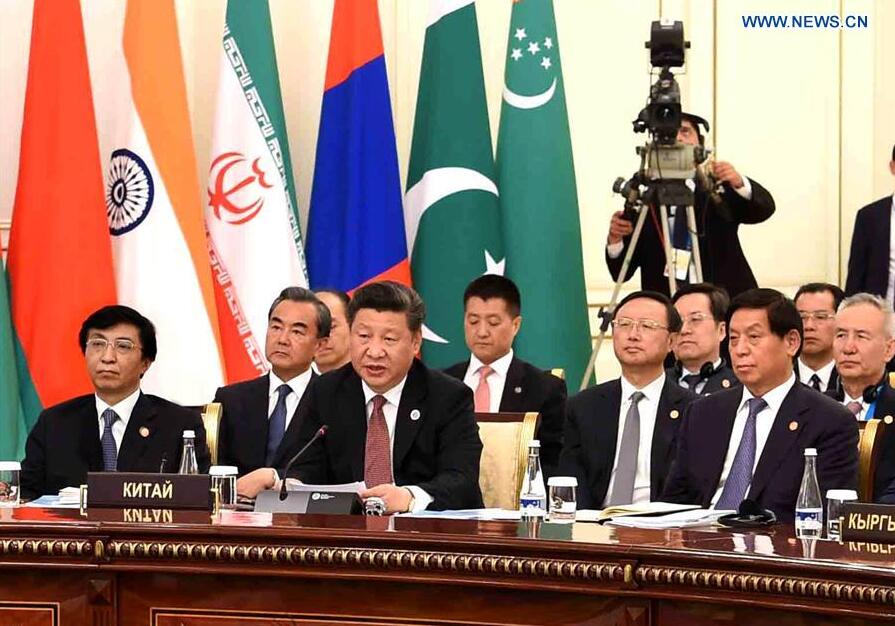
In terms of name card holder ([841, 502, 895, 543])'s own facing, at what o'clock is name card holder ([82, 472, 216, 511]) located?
name card holder ([82, 472, 216, 511]) is roughly at 3 o'clock from name card holder ([841, 502, 895, 543]).

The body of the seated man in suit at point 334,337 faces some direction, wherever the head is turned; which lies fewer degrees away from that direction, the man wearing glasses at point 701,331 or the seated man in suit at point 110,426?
the seated man in suit

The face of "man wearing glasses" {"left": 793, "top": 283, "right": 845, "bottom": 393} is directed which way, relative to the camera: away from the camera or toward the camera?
toward the camera

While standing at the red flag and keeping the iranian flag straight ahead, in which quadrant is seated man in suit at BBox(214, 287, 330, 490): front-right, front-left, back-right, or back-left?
front-right

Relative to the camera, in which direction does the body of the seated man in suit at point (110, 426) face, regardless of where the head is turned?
toward the camera

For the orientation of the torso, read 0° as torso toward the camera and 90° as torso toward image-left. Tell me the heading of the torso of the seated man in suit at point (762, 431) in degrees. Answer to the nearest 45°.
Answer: approximately 45°

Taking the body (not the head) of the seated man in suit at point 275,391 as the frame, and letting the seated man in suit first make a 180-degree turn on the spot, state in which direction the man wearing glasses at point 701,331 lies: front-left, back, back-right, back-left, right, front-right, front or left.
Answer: front-right

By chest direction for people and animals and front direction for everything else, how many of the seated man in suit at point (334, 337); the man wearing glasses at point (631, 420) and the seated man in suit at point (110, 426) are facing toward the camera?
3

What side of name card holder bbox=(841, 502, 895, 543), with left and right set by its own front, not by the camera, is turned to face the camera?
front

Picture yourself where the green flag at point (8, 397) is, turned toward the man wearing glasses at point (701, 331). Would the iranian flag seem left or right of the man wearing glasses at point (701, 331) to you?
left

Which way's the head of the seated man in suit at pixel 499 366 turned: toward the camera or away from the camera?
toward the camera

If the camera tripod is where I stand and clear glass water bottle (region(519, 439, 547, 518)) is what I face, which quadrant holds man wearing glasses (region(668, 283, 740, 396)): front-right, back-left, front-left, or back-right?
front-left

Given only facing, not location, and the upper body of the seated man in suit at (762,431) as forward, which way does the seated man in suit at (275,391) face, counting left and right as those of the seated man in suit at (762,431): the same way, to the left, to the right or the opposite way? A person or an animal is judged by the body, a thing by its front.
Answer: the same way

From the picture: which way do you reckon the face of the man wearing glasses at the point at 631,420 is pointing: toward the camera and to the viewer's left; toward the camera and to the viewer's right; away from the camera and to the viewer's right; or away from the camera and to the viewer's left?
toward the camera and to the viewer's left

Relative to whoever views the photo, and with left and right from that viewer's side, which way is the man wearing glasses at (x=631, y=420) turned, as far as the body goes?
facing the viewer
